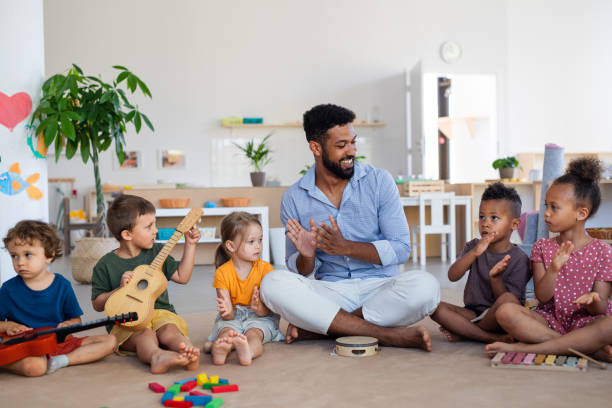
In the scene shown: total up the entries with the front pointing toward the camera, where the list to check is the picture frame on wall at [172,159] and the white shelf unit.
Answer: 2

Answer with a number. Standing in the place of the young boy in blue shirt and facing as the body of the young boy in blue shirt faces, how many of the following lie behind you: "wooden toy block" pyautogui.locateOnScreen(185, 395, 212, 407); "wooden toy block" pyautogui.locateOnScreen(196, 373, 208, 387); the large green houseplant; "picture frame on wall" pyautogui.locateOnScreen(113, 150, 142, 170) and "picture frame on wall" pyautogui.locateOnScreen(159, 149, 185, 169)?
3

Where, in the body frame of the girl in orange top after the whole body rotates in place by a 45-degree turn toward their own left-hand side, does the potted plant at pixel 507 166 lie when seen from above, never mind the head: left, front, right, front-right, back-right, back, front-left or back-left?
left

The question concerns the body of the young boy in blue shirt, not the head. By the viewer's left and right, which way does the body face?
facing the viewer

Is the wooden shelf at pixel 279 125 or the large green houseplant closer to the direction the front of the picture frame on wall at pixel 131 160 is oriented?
the large green houseplant

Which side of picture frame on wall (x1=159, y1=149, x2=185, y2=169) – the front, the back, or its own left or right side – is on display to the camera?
front

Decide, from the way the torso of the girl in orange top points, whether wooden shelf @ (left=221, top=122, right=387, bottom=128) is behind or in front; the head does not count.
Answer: behind

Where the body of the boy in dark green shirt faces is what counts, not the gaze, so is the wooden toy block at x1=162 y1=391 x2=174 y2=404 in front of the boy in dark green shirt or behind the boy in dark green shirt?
in front

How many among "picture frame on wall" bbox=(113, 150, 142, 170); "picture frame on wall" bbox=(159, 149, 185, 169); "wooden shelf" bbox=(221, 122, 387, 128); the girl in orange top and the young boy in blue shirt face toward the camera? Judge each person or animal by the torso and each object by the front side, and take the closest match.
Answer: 5

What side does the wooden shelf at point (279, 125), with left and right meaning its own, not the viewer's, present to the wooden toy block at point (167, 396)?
front

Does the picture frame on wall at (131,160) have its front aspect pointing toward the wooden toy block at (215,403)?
yes

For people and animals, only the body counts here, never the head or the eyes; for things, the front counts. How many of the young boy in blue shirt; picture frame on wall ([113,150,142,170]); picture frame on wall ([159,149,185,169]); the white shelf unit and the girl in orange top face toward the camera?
5

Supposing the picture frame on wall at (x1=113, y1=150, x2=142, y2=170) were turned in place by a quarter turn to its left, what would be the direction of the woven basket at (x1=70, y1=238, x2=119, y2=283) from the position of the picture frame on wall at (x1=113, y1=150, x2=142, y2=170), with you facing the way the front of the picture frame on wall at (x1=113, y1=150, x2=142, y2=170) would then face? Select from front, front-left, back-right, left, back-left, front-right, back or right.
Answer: right

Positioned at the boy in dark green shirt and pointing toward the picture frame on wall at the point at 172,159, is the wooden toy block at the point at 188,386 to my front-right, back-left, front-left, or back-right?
back-right

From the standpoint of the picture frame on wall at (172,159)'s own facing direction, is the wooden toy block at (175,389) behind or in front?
in front

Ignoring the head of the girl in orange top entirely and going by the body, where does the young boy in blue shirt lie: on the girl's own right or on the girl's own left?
on the girl's own right
